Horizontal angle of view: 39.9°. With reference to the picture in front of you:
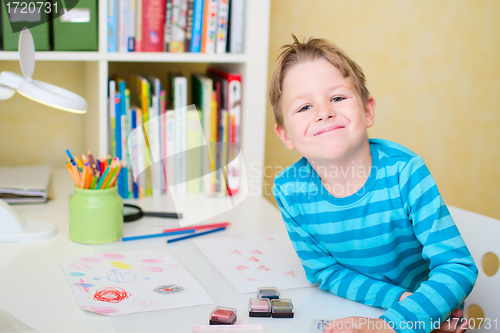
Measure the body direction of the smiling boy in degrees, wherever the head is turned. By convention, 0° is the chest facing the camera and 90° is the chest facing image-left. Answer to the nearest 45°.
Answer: approximately 0°

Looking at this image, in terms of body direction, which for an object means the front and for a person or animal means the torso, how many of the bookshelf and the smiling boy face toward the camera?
2

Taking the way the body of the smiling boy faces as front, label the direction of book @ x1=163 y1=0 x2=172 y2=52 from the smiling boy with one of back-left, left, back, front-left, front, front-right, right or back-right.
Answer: back-right

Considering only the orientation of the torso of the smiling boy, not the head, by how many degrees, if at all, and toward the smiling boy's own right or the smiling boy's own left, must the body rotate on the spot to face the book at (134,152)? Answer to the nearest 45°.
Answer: approximately 135° to the smiling boy's own right
